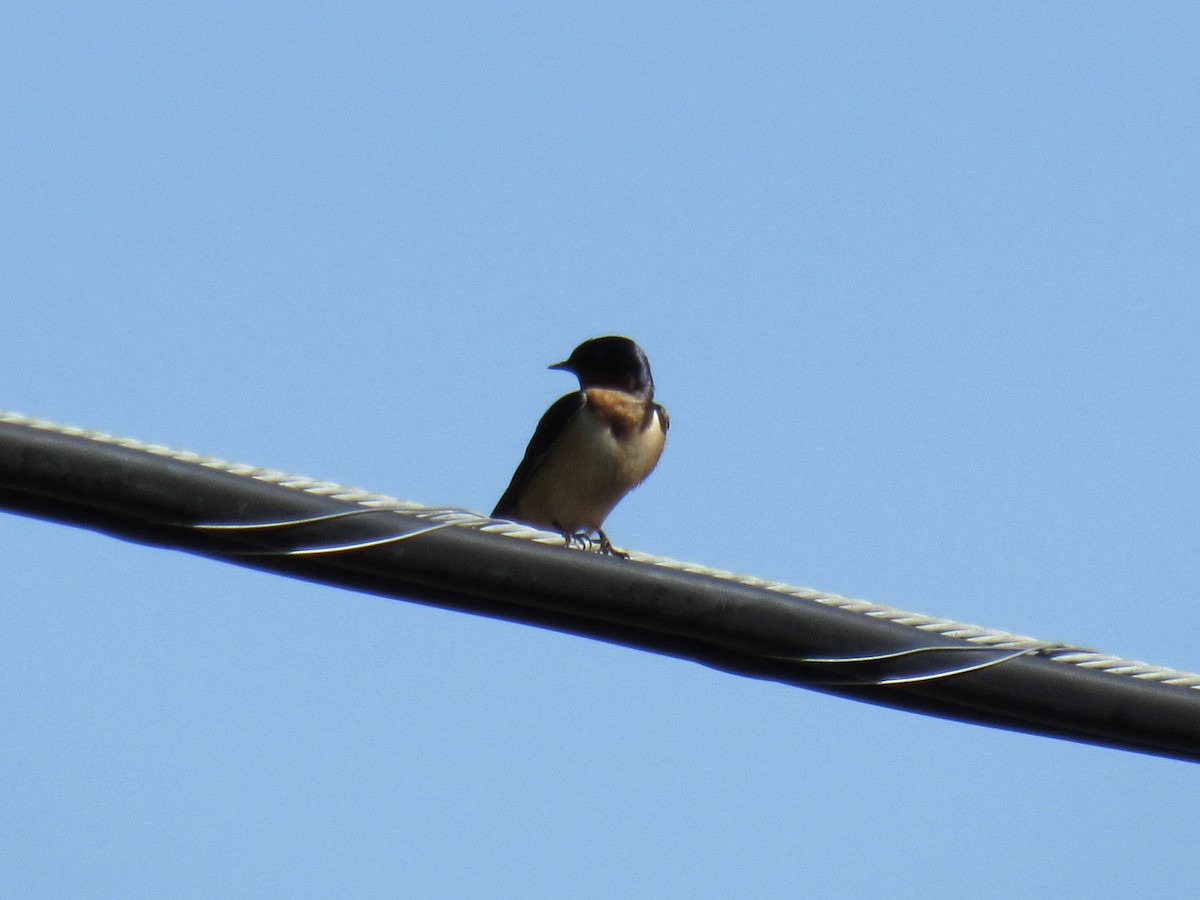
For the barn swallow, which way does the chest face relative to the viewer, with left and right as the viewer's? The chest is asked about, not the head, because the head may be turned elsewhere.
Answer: facing the viewer and to the right of the viewer
